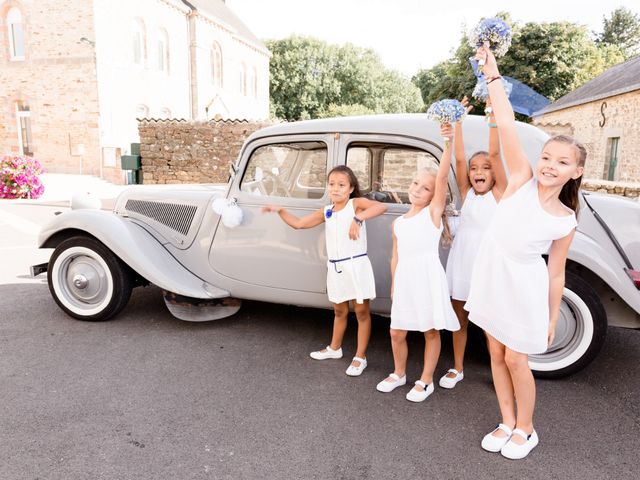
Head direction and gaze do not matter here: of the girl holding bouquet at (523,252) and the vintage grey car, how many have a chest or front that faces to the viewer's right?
0

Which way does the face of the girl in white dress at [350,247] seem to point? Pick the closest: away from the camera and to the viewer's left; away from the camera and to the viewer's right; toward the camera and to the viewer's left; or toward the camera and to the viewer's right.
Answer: toward the camera and to the viewer's left

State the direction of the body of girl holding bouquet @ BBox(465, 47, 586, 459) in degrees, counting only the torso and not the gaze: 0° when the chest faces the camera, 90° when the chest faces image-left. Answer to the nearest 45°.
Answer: approximately 45°

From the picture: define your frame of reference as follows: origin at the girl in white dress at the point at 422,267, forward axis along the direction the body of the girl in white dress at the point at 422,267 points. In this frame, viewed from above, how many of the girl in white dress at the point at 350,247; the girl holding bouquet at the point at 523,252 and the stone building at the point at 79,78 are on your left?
1

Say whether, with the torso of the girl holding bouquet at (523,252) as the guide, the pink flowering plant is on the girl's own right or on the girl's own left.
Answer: on the girl's own right

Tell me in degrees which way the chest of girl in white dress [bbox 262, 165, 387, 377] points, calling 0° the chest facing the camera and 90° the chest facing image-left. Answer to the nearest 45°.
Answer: approximately 45°

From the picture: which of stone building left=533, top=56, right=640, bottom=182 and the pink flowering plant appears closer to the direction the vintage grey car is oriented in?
the pink flowering plant

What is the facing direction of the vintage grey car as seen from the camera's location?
facing to the left of the viewer
